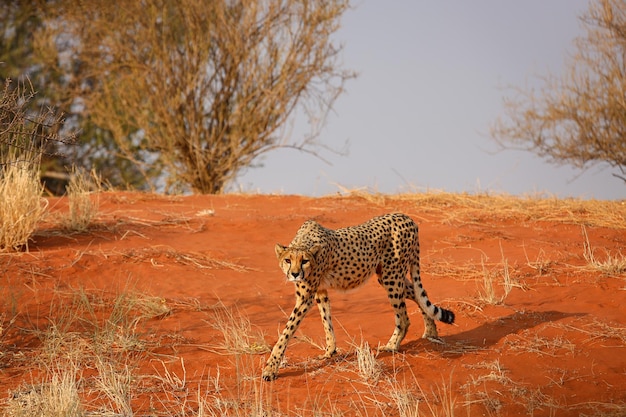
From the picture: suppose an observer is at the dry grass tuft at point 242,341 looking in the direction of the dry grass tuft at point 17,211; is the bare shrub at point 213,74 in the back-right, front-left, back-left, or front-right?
front-right

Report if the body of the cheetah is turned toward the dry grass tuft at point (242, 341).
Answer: no

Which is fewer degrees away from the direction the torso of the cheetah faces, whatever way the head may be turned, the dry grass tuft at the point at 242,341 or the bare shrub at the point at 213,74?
the dry grass tuft

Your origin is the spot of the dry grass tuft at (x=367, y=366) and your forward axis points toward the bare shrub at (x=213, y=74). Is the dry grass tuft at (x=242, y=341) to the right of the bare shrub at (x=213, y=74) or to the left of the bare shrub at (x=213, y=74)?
left

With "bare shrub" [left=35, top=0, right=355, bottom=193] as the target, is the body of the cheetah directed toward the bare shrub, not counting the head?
no

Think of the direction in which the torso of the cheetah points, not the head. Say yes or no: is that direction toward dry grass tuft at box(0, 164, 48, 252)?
no

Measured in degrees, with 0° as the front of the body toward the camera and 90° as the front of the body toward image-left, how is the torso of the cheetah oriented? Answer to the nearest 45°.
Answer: approximately 45°
